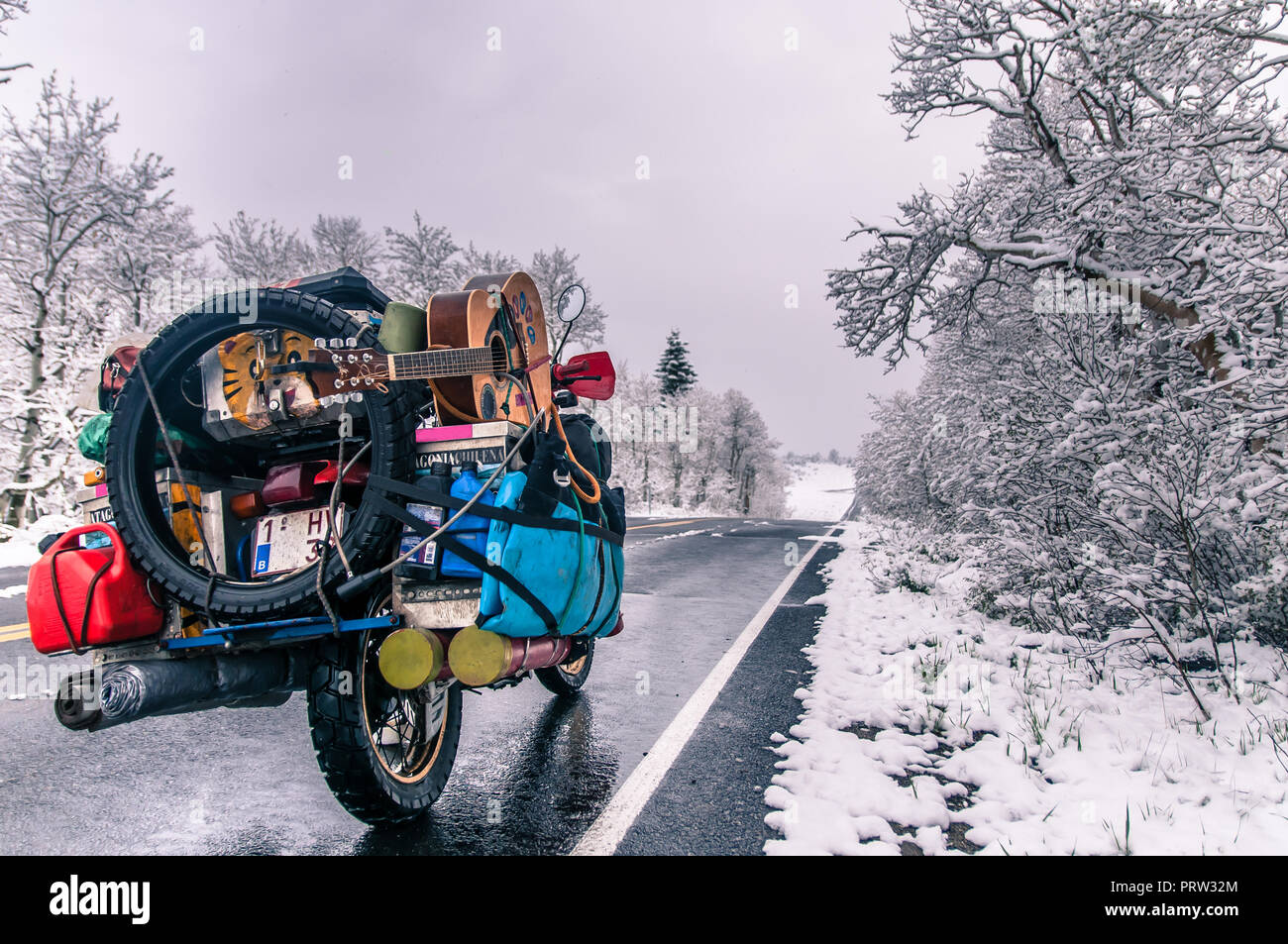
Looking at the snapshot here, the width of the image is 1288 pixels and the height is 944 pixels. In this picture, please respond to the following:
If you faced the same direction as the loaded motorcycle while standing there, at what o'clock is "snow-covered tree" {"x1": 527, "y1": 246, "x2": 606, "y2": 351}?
The snow-covered tree is roughly at 11 o'clock from the loaded motorcycle.

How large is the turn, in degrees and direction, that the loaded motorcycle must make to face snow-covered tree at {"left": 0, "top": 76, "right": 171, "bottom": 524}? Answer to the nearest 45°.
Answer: approximately 45° to its left

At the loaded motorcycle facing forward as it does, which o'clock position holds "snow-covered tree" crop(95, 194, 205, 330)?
The snow-covered tree is roughly at 10 o'clock from the loaded motorcycle.

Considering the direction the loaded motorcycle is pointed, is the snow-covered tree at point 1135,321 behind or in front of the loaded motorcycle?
in front

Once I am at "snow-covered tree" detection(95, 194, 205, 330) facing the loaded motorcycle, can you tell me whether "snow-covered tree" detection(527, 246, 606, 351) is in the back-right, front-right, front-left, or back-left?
back-left

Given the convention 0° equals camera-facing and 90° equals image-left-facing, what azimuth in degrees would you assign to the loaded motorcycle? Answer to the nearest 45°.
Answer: approximately 225°
